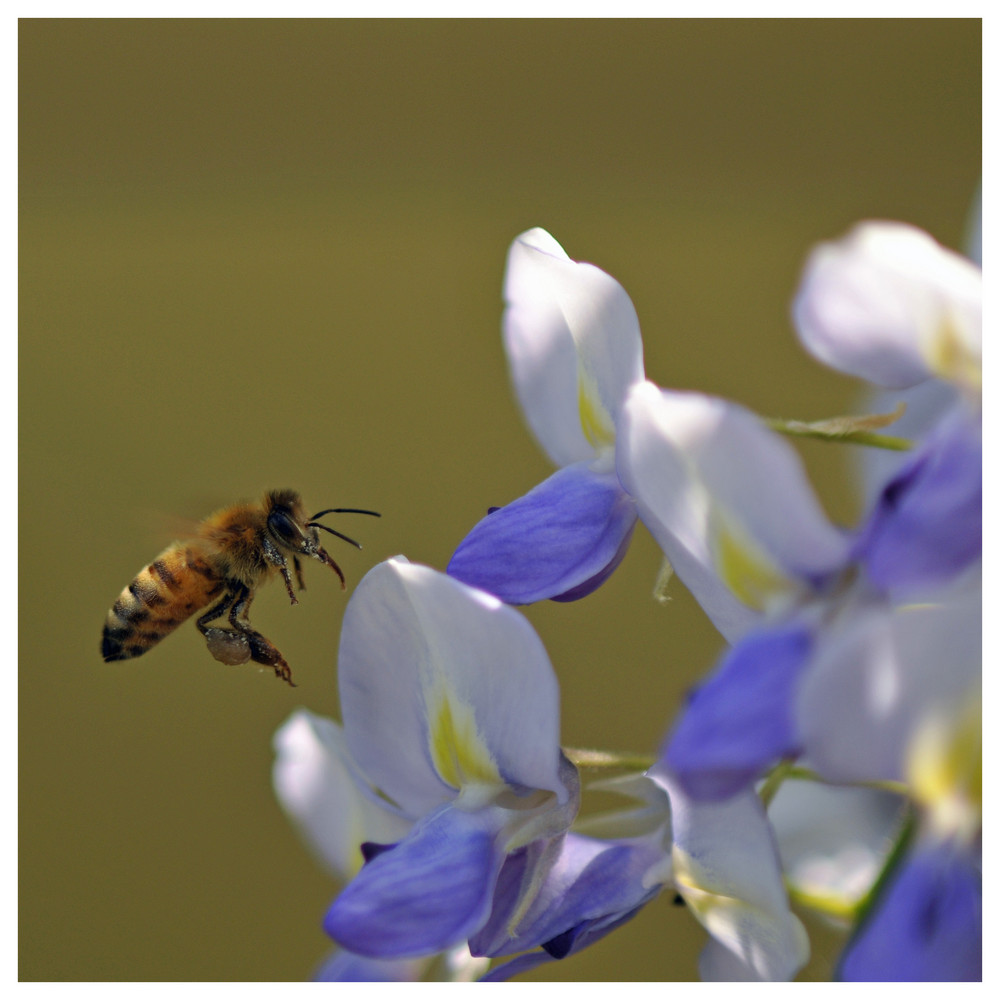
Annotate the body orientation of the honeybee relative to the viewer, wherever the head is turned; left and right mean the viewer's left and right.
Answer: facing to the right of the viewer
